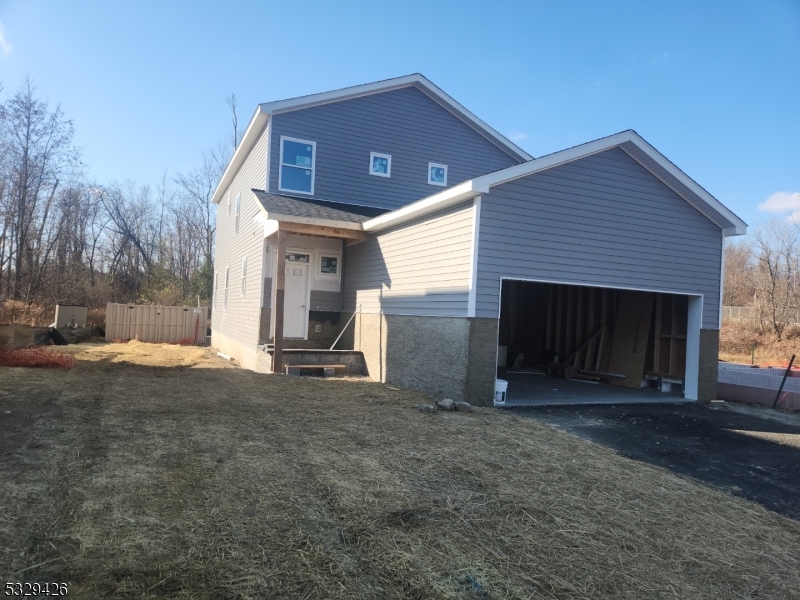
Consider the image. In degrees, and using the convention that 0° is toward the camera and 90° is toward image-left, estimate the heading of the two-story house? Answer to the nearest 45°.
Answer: approximately 315°

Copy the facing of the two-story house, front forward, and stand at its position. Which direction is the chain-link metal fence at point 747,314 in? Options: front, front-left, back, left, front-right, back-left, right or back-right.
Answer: left

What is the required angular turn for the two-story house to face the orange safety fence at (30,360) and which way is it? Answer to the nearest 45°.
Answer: approximately 135° to its right
